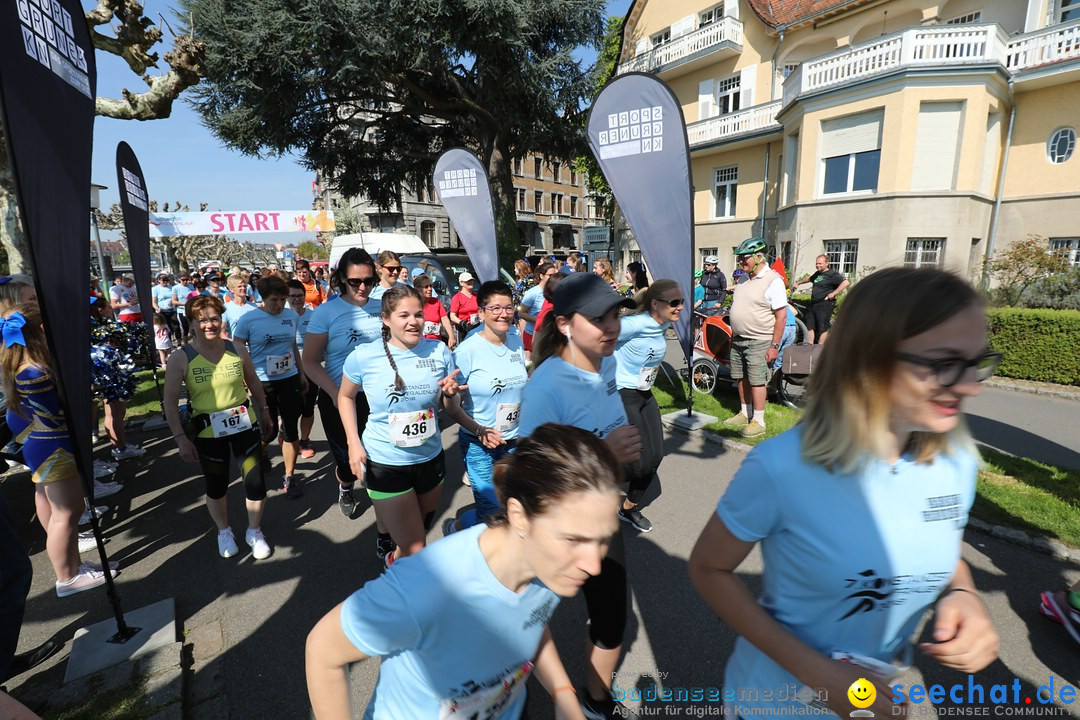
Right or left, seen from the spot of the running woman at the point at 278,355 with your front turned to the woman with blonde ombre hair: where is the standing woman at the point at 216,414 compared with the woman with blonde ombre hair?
right

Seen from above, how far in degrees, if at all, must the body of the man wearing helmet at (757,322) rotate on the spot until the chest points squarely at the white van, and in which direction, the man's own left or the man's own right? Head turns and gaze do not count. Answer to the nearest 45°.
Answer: approximately 90° to the man's own right

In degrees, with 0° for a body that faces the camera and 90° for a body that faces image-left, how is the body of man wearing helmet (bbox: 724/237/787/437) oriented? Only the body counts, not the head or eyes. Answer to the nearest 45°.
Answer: approximately 45°

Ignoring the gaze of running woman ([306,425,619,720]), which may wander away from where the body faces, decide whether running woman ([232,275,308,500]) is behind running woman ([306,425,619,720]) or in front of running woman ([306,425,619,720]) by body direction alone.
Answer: behind

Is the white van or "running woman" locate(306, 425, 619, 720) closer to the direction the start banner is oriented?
the running woman

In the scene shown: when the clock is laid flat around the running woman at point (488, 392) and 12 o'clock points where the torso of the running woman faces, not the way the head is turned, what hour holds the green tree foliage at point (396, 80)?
The green tree foliage is roughly at 7 o'clock from the running woman.

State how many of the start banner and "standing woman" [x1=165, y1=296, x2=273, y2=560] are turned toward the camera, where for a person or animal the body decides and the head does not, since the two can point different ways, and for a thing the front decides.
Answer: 2

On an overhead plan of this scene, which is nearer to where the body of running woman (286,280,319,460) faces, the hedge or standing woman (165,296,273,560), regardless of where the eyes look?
the standing woman

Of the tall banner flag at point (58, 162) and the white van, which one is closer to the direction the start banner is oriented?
the tall banner flag
